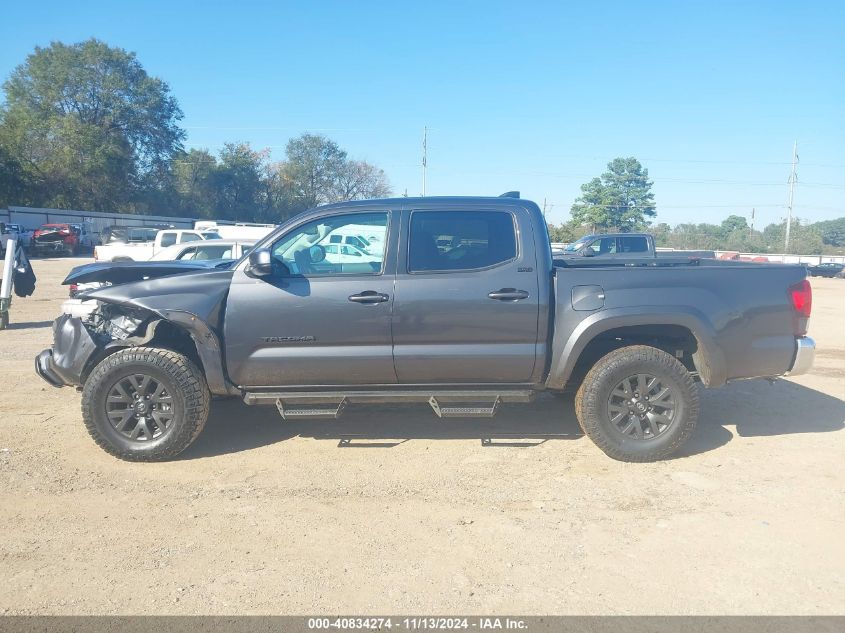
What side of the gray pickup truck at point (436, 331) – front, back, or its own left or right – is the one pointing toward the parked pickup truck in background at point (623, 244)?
right

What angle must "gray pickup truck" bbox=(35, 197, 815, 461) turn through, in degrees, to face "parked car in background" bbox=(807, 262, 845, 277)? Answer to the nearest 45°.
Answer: approximately 135° to its right

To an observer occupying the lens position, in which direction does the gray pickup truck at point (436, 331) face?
facing to the left of the viewer

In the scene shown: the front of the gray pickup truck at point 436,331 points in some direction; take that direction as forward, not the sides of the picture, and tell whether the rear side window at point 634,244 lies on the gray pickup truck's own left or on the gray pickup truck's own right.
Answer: on the gray pickup truck's own right

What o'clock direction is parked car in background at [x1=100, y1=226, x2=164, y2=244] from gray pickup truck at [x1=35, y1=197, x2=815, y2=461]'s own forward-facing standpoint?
The parked car in background is roughly at 2 o'clock from the gray pickup truck.

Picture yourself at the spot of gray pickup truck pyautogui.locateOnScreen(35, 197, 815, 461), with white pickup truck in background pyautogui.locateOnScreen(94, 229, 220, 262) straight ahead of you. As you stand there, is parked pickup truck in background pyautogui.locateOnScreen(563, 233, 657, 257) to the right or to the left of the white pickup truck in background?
right

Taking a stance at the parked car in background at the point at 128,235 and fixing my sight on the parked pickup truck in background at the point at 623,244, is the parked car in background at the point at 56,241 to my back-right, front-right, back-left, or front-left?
back-right
